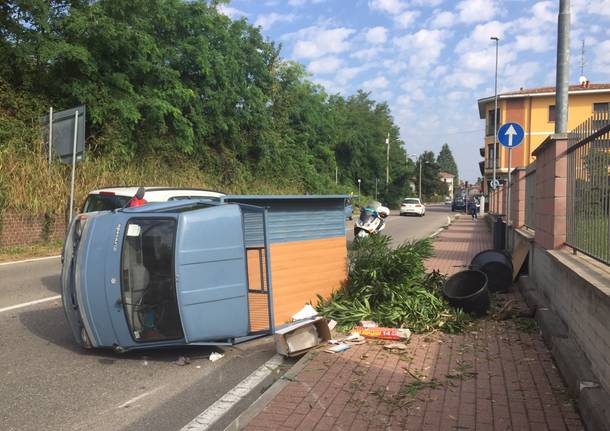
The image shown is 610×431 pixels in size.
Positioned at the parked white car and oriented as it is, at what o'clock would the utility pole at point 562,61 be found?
The utility pole is roughly at 2 o'clock from the parked white car.

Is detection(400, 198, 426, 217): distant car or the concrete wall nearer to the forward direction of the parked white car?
the distant car

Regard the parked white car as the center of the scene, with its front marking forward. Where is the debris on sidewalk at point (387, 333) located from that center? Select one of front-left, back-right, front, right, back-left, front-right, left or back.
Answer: right

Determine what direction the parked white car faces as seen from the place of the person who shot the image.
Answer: facing away from the viewer and to the right of the viewer

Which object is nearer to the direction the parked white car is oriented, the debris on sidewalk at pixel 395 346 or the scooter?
the scooter

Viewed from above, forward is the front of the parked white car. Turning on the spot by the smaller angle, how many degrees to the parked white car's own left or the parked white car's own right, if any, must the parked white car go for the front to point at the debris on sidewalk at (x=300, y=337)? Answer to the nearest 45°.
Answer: approximately 90° to the parked white car's own right

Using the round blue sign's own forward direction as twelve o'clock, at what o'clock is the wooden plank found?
The wooden plank is roughly at 12 o'clock from the round blue sign.

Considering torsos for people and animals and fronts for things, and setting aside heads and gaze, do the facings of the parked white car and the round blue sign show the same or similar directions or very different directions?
very different directions

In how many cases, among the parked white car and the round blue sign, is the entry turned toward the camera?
1

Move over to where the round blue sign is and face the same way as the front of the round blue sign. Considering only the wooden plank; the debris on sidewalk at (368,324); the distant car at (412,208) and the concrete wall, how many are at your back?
1

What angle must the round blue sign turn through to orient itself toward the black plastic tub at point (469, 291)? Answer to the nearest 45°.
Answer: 0° — it already faces it

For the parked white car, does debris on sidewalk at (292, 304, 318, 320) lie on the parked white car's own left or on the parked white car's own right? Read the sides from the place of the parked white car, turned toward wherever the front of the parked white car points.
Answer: on the parked white car's own right

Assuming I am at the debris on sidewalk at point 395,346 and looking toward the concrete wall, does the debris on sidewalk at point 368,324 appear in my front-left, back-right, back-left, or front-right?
back-left

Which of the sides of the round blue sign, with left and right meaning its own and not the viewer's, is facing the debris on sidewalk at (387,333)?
front

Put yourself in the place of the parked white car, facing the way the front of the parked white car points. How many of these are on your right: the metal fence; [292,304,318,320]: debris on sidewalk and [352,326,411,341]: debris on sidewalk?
3
